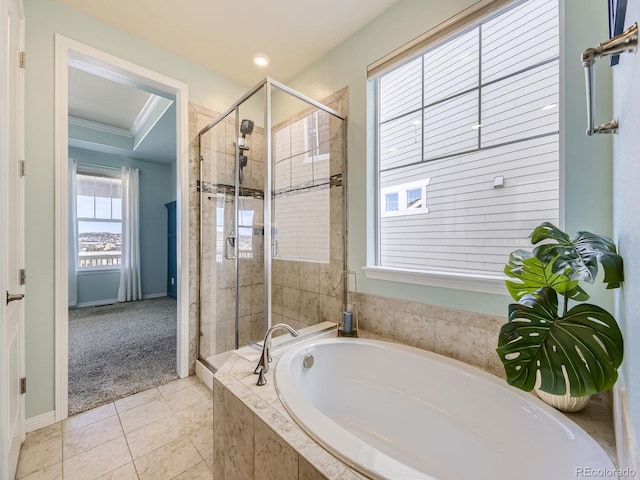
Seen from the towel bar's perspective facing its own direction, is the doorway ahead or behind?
ahead

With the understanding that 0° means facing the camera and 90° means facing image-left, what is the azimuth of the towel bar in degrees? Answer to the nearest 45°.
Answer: approximately 90°

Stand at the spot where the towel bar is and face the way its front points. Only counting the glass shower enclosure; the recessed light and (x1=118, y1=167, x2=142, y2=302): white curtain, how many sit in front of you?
3

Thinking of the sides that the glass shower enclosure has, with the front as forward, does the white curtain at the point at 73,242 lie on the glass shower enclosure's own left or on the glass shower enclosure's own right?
on the glass shower enclosure's own right

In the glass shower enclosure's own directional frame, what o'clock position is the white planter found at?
The white planter is roughly at 9 o'clock from the glass shower enclosure.

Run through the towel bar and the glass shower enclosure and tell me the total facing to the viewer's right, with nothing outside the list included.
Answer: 0

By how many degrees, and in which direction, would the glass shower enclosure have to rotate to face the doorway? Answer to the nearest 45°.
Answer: approximately 45° to its right

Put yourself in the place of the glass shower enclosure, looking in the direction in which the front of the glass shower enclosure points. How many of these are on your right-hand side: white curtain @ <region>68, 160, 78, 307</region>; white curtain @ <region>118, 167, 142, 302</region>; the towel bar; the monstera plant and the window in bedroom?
3

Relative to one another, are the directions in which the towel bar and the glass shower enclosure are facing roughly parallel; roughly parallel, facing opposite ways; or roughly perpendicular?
roughly perpendicular

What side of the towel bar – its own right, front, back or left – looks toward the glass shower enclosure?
front

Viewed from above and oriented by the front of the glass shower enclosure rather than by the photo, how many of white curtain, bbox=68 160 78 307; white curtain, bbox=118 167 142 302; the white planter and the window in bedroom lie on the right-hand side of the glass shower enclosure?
3

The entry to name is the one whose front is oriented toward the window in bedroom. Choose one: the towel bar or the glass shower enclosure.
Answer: the towel bar

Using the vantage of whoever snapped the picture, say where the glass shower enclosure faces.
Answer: facing the viewer and to the left of the viewer
